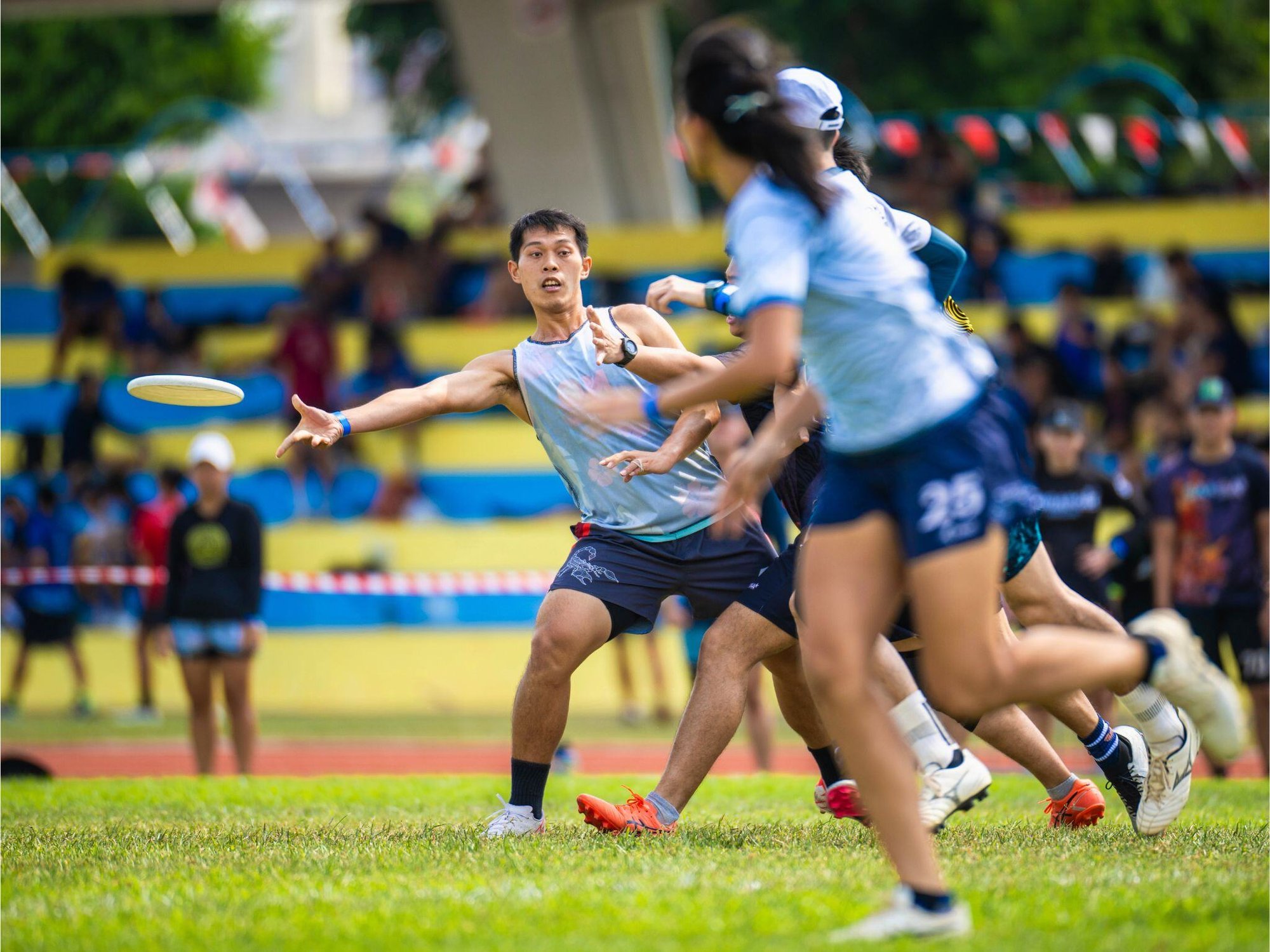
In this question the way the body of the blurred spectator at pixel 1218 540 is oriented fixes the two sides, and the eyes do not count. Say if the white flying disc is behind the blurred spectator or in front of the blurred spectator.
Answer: in front

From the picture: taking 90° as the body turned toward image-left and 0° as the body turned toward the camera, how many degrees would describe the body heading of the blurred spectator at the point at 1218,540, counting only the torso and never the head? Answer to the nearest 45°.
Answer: approximately 0°

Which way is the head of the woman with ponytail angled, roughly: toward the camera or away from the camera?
away from the camera

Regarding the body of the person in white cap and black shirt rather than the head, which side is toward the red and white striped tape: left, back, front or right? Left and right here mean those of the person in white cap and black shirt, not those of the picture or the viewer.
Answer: back

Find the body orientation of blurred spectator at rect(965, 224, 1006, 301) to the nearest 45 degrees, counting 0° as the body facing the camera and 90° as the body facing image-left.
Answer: approximately 0°

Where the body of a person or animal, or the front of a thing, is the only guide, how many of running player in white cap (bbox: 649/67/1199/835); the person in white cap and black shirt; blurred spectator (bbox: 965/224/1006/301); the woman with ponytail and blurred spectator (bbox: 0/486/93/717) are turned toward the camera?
3

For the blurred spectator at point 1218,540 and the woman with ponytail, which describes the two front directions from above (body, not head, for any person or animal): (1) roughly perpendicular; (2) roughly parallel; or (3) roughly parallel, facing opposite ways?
roughly perpendicular

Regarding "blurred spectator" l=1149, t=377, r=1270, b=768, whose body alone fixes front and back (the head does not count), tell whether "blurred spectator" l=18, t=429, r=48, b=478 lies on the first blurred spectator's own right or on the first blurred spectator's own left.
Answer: on the first blurred spectator's own right
